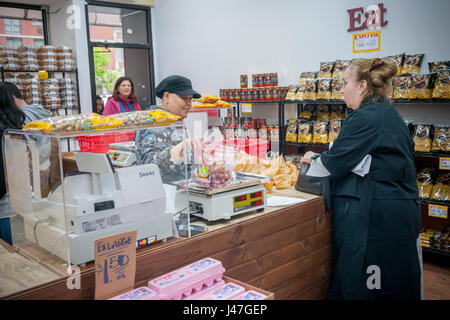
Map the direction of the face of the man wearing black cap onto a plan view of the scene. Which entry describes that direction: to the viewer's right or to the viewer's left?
to the viewer's right

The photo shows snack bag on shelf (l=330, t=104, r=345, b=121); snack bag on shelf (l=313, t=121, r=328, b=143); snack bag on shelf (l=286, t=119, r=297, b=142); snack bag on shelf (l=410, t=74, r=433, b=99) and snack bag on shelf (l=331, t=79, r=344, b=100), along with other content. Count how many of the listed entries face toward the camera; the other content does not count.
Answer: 5

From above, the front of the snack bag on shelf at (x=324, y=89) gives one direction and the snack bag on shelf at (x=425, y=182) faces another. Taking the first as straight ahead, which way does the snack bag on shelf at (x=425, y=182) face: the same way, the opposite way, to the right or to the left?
the same way

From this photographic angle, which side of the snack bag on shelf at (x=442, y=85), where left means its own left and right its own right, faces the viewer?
front

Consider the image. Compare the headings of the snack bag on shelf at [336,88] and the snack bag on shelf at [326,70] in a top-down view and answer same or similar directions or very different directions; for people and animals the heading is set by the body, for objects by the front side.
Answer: same or similar directions

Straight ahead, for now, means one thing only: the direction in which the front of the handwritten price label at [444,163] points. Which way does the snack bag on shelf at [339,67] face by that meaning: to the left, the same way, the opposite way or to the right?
the same way

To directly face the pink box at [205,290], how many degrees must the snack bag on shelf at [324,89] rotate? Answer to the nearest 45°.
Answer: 0° — it already faces it

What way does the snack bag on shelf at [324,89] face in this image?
toward the camera

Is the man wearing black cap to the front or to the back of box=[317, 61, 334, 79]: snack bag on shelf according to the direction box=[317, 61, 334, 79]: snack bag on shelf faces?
to the front

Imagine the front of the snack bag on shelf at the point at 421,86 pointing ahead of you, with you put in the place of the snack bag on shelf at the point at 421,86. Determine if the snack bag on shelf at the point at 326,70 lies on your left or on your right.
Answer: on your right

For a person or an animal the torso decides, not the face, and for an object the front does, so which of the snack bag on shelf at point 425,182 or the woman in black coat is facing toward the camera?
the snack bag on shelf

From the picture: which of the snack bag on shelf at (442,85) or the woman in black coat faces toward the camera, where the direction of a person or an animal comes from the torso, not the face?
the snack bag on shelf

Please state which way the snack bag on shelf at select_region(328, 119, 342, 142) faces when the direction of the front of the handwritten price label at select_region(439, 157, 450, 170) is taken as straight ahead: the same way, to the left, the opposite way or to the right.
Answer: the same way

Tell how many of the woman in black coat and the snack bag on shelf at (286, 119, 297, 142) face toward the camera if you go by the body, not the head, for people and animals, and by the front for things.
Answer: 1

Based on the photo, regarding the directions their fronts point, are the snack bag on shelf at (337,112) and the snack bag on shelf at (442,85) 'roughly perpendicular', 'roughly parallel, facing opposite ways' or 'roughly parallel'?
roughly parallel

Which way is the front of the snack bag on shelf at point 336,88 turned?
toward the camera
